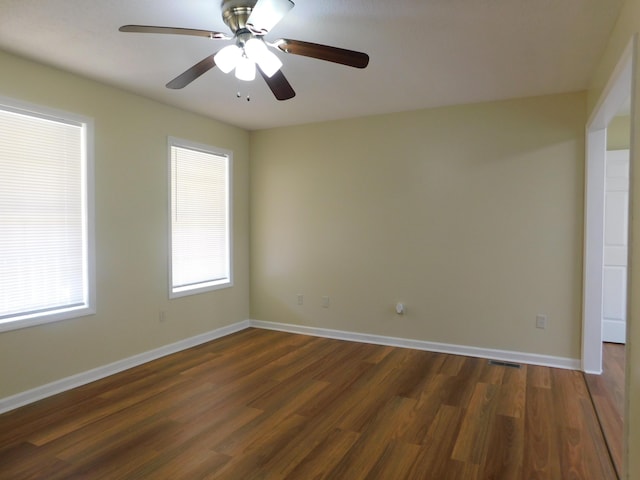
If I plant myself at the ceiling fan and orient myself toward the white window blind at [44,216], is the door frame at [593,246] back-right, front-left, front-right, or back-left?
back-right

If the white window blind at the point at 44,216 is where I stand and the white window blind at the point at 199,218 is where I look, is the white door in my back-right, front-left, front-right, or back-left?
front-right

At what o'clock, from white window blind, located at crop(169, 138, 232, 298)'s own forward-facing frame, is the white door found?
The white door is roughly at 11 o'clock from the white window blind.

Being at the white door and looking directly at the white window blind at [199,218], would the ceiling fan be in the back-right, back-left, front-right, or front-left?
front-left

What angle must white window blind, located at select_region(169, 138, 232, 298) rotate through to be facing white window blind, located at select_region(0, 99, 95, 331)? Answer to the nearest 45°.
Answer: approximately 90° to its right

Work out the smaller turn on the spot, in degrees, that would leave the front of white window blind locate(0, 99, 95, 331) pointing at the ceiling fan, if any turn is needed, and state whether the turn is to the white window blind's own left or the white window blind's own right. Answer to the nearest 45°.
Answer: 0° — it already faces it

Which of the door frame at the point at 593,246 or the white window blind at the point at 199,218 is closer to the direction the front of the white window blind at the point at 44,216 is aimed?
the door frame

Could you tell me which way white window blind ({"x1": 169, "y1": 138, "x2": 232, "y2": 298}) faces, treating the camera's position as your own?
facing the viewer and to the right of the viewer

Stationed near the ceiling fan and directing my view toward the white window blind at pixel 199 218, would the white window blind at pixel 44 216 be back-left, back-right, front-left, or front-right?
front-left

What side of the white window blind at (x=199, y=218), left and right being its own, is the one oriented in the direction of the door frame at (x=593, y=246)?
front

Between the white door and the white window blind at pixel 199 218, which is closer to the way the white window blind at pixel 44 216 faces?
the white door

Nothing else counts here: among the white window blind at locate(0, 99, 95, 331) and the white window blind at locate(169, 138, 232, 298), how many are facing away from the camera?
0
